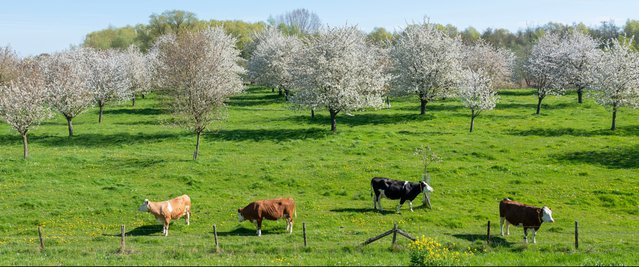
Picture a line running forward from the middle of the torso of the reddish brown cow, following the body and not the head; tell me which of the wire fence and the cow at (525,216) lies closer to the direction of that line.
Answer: the wire fence

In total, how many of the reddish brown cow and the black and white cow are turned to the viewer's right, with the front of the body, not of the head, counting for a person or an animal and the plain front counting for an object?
1

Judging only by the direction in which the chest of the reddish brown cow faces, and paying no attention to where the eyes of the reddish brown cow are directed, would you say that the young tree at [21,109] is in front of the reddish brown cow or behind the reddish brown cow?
in front

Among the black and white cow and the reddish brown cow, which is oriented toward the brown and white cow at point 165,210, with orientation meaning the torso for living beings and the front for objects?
the reddish brown cow

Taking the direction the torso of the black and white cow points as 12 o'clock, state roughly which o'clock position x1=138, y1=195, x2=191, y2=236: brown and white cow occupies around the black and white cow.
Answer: The brown and white cow is roughly at 5 o'clock from the black and white cow.

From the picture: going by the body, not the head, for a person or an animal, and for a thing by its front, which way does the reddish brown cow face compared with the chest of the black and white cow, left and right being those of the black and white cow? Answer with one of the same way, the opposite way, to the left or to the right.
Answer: the opposite way

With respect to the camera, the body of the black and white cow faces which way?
to the viewer's right

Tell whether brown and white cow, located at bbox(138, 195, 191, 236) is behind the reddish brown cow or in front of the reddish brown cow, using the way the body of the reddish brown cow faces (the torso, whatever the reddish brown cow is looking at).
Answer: in front

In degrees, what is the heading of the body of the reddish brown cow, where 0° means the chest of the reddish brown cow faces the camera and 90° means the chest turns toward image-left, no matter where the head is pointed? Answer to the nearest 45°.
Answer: approximately 90°

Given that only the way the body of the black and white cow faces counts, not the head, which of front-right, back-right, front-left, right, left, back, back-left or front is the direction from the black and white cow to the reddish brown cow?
back-right

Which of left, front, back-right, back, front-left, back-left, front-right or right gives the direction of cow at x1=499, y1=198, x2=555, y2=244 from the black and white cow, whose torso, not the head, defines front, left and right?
front-right

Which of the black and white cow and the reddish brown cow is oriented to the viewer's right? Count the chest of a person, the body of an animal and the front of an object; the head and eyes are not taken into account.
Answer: the black and white cow

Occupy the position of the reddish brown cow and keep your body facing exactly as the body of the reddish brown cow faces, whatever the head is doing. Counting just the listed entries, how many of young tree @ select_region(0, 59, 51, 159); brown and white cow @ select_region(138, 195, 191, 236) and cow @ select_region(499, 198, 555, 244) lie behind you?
1

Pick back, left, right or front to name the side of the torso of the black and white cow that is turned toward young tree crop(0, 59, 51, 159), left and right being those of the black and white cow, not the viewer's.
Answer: back
